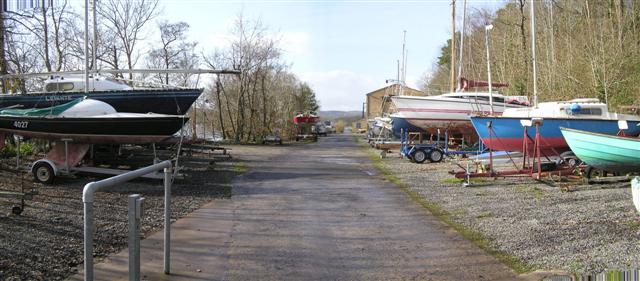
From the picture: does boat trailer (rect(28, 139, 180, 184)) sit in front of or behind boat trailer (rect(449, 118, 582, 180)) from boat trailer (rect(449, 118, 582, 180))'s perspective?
in front

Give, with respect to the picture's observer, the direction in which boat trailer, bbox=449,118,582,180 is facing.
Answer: facing to the left of the viewer

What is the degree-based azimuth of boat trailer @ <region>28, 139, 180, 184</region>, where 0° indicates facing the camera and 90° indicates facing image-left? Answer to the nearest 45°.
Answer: approximately 270°

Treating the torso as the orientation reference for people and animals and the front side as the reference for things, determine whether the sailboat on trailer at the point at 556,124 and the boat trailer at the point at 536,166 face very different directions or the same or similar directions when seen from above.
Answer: same or similar directions

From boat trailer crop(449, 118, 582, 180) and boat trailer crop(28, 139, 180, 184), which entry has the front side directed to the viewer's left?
boat trailer crop(449, 118, 582, 180)

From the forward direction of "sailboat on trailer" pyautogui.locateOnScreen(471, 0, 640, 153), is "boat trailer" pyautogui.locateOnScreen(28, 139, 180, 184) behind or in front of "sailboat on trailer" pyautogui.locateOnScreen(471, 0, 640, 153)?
in front

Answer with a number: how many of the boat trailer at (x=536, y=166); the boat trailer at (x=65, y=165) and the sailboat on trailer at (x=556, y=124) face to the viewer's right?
1

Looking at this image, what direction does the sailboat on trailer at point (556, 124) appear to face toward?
to the viewer's left

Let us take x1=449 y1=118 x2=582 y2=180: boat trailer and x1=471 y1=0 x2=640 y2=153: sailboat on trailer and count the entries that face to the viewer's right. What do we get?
0
